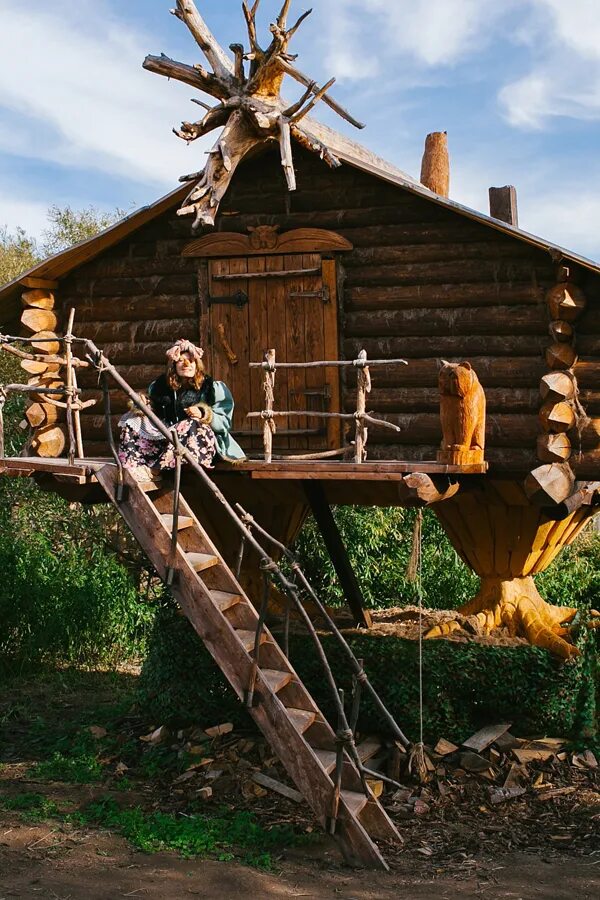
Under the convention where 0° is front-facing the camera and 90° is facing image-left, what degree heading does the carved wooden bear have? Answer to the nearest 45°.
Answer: approximately 45°

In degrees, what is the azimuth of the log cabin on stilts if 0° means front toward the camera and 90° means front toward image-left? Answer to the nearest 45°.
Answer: approximately 0°

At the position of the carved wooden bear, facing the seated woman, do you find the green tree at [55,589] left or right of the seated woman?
right

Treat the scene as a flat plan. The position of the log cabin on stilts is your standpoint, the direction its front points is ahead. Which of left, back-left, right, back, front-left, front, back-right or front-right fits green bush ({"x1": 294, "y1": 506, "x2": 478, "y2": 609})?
back

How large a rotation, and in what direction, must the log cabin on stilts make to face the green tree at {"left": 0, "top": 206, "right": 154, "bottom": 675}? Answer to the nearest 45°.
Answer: approximately 135° to its right

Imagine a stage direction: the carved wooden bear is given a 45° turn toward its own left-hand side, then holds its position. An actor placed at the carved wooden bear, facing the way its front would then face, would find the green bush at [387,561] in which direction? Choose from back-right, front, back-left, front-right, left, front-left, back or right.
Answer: back

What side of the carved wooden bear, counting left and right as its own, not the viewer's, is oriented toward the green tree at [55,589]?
right
